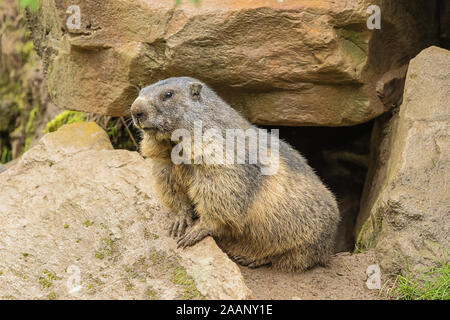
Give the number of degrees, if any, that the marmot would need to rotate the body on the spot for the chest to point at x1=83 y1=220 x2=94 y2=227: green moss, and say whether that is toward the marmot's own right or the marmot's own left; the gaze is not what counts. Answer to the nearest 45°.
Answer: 0° — it already faces it

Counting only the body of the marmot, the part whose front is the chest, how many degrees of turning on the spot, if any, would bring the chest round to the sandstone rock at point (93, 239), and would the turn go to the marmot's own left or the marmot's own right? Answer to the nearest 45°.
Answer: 0° — it already faces it

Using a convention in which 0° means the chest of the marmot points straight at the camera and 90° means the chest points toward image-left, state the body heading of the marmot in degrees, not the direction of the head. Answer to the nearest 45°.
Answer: approximately 90°

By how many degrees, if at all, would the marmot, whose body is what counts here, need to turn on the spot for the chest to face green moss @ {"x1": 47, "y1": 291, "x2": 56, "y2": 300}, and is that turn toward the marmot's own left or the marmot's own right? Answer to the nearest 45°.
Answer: approximately 45° to the marmot's own left

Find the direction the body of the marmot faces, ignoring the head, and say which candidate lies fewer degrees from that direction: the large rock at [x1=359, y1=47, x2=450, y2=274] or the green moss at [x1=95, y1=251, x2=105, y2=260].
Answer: the green moss

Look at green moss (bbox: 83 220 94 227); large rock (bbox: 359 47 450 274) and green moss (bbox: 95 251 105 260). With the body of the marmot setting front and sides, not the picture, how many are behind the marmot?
1

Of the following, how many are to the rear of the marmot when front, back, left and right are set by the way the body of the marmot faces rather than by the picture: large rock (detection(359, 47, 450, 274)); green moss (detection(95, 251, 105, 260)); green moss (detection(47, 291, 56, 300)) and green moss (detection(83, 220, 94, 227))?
1

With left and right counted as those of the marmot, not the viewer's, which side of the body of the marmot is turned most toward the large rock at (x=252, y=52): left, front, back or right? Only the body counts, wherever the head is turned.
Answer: right
